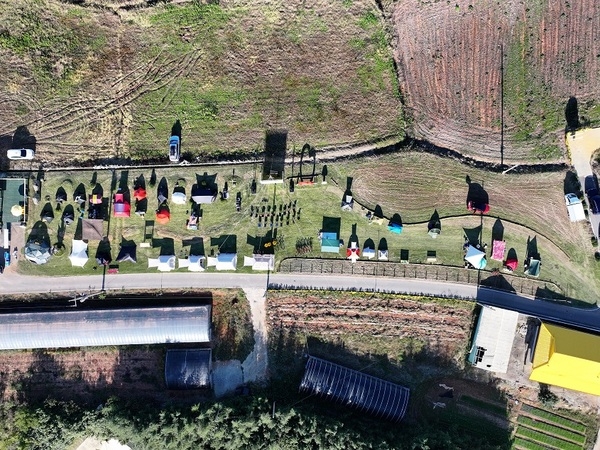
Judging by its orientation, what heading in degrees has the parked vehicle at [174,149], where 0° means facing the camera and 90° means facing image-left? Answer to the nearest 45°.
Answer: approximately 180°

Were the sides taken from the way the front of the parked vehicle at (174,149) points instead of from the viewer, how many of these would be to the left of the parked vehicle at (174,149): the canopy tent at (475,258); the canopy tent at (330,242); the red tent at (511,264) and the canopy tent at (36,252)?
1

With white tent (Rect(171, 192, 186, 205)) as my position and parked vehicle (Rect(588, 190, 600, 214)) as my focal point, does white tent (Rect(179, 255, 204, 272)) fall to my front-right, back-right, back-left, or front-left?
front-right

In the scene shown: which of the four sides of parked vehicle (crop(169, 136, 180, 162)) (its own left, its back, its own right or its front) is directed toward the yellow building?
right

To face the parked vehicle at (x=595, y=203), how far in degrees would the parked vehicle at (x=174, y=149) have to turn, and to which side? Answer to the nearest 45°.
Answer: approximately 90° to its right

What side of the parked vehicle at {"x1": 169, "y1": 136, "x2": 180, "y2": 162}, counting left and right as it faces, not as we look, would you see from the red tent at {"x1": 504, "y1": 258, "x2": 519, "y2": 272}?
right

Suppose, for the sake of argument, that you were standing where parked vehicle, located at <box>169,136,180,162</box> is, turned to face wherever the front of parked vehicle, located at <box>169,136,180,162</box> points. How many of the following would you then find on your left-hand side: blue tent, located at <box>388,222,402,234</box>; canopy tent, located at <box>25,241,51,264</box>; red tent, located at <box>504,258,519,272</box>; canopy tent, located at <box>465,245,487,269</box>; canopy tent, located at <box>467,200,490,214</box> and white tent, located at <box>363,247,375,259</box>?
1

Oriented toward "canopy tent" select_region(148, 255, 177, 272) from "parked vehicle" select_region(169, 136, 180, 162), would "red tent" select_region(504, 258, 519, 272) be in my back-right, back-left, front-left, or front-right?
front-left
